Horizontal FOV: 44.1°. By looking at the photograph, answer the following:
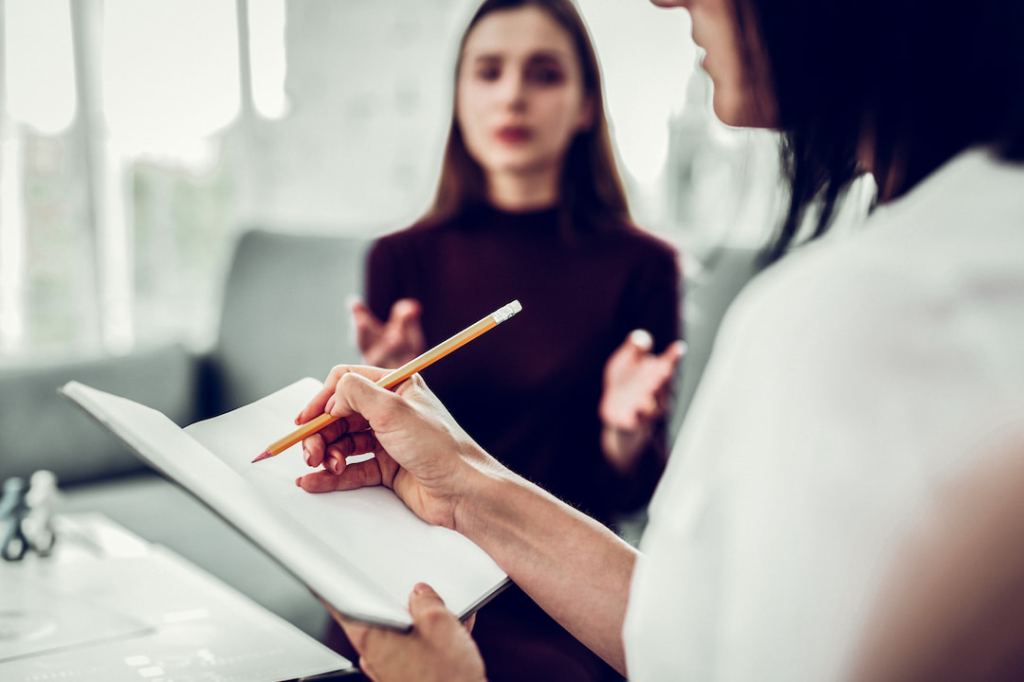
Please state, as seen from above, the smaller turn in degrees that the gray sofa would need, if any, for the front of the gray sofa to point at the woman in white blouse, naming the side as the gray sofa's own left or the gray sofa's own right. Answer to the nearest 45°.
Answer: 0° — it already faces them

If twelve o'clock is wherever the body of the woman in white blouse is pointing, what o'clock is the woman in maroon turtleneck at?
The woman in maroon turtleneck is roughly at 1 o'clock from the woman in white blouse.

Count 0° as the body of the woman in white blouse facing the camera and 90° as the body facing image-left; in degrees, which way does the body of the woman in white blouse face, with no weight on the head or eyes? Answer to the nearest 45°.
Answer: approximately 135°

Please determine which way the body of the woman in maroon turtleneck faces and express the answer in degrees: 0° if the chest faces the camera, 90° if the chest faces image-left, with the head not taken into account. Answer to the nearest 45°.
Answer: approximately 0°

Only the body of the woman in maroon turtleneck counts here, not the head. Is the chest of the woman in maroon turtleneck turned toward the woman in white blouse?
yes

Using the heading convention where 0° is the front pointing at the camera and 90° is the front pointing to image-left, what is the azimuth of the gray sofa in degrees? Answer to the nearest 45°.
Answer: approximately 0°
